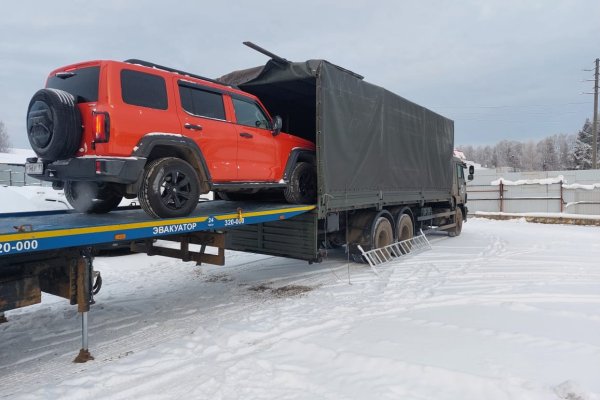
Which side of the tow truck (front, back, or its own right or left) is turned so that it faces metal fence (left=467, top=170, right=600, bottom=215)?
back

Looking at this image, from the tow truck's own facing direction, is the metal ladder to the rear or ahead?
to the rear

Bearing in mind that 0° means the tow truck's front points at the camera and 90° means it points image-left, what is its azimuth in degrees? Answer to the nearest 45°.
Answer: approximately 45°

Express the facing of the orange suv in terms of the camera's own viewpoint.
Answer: facing away from the viewer and to the right of the viewer
